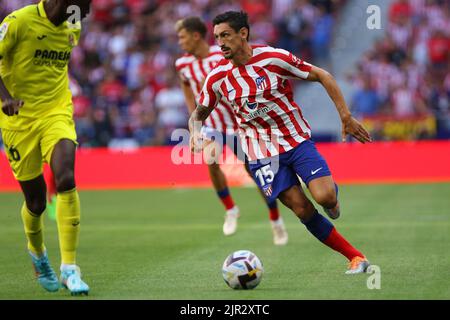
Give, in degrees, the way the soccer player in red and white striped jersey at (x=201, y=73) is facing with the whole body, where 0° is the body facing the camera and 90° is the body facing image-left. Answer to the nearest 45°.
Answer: approximately 45°

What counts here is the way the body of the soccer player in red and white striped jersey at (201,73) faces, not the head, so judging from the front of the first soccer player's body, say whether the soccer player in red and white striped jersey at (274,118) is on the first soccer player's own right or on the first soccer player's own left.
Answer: on the first soccer player's own left

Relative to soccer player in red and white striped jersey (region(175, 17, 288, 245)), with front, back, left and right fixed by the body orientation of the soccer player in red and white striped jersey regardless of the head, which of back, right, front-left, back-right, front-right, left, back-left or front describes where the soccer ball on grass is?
front-left

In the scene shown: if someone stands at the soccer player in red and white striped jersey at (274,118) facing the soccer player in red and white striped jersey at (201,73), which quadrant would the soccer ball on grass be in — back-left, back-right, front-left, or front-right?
back-left
